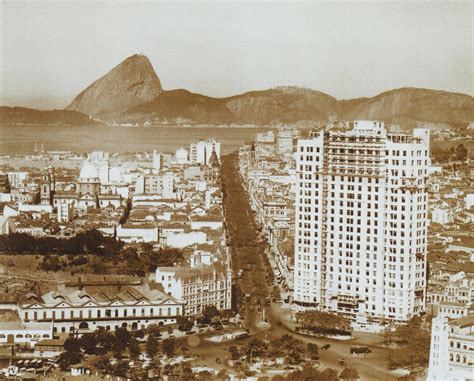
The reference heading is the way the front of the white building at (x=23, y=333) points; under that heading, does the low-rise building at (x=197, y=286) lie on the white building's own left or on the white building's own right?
on the white building's own left

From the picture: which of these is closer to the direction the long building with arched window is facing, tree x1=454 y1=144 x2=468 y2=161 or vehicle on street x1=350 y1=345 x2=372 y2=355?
the vehicle on street

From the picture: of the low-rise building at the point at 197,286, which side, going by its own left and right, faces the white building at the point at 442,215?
left

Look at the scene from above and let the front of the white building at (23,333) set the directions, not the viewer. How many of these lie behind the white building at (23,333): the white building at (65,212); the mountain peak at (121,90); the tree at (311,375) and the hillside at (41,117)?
3

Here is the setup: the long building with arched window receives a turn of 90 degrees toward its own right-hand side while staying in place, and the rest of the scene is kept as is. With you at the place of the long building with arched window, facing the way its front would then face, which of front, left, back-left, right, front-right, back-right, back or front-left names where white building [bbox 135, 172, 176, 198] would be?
right

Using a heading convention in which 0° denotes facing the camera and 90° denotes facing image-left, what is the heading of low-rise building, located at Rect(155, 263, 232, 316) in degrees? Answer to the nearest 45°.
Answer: approximately 315°

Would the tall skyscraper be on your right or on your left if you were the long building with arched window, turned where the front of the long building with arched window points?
on your left

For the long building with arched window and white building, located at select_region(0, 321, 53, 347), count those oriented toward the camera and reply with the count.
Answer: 2

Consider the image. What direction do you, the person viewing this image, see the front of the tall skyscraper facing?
facing the viewer and to the left of the viewer

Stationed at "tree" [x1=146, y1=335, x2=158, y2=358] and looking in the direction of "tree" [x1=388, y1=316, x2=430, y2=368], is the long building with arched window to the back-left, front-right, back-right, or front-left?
back-left

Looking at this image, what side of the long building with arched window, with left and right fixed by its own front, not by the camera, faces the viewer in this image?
front
